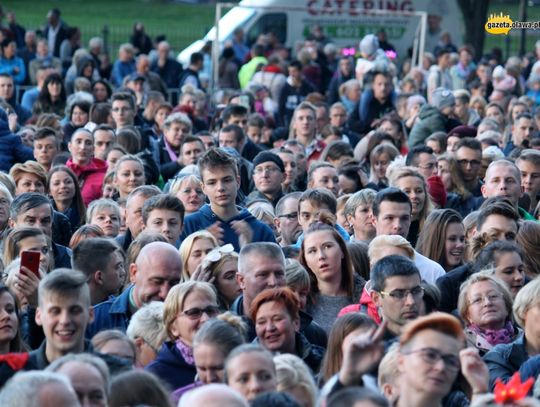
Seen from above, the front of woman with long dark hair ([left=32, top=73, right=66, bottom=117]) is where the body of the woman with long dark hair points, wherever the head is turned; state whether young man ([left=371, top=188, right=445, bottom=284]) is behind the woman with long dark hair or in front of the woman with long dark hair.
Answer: in front

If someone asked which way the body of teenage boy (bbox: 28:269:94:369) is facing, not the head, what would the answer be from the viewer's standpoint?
toward the camera

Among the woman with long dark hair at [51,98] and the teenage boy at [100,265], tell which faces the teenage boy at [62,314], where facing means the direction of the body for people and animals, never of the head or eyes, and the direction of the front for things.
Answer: the woman with long dark hair

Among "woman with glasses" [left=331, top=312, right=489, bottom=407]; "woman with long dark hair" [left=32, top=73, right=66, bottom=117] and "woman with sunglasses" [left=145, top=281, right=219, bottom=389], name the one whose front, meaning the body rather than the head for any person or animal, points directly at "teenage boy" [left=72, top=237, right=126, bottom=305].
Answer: the woman with long dark hair

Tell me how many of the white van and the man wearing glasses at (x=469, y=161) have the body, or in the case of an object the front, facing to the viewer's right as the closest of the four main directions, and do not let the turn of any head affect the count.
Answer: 0

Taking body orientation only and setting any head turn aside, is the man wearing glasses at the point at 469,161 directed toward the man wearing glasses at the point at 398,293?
yes

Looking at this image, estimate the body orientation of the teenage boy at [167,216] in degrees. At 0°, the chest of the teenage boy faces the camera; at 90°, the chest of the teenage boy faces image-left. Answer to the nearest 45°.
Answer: approximately 0°
